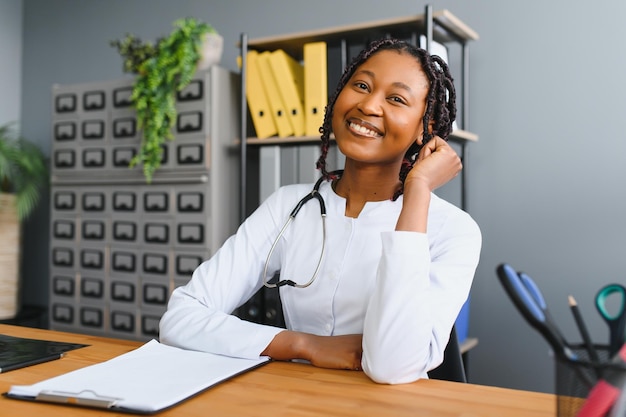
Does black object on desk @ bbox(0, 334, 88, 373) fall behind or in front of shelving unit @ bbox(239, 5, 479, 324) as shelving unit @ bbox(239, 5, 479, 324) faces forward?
in front

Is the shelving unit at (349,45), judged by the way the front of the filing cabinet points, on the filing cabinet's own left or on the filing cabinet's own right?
on the filing cabinet's own left

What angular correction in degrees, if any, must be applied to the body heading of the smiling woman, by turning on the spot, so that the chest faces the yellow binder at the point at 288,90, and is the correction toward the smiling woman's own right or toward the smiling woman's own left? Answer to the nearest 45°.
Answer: approximately 135° to the smiling woman's own right

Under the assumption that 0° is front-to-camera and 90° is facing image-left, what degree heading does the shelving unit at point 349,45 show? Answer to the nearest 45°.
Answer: approximately 45°

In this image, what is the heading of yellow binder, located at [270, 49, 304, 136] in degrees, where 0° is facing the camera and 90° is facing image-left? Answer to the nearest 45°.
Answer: approximately 45°

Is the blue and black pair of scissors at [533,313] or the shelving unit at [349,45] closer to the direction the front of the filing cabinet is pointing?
the blue and black pair of scissors

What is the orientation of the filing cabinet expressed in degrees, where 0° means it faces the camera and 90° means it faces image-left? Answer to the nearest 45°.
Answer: approximately 45°

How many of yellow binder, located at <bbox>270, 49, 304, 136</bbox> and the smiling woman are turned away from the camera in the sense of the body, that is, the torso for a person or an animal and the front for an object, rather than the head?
0

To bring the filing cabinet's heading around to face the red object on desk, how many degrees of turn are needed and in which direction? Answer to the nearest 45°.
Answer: approximately 45° to its left

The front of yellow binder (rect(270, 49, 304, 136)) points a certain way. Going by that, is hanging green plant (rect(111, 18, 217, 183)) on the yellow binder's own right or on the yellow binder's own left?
on the yellow binder's own right

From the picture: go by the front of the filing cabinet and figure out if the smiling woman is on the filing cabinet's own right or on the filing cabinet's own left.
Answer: on the filing cabinet's own left

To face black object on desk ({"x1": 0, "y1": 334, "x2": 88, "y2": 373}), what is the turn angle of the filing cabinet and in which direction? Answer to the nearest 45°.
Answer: approximately 45° to its left
